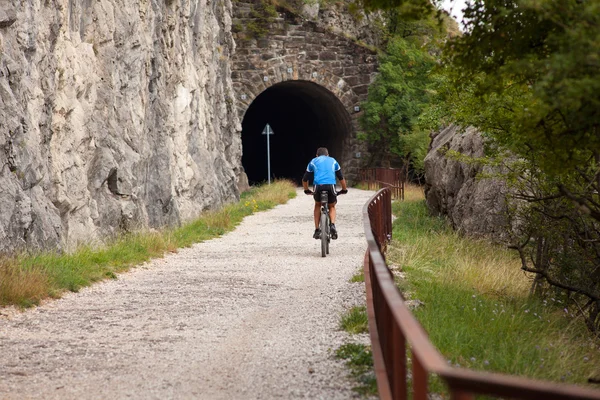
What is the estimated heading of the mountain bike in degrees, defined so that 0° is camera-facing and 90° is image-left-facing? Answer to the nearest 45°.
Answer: approximately 180°

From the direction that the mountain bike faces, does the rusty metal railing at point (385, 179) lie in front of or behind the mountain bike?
in front

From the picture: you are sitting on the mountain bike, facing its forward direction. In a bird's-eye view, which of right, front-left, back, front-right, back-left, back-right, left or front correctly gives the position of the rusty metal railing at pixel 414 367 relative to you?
back

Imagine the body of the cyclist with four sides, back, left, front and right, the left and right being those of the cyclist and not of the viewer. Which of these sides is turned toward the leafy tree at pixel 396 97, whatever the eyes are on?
front

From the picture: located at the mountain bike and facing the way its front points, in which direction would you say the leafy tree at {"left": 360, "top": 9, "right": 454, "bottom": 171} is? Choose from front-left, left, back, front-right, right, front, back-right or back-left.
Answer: front

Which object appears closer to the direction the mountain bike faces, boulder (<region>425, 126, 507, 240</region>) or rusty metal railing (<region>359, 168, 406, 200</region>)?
the rusty metal railing

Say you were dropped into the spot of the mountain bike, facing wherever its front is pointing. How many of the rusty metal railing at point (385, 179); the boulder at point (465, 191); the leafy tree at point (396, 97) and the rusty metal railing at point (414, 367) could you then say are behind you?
1

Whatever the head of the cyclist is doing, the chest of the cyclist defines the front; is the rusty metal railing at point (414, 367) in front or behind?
behind

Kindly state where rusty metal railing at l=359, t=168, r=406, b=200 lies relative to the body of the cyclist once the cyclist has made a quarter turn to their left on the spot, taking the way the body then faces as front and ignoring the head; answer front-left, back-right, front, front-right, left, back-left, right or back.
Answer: right

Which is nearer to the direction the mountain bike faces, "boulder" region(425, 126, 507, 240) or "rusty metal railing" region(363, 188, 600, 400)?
the boulder

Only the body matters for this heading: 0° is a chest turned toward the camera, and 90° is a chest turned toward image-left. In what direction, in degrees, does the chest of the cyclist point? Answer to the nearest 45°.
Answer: approximately 180°

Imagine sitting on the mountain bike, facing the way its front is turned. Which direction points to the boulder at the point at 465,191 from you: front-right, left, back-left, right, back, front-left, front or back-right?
front-right
